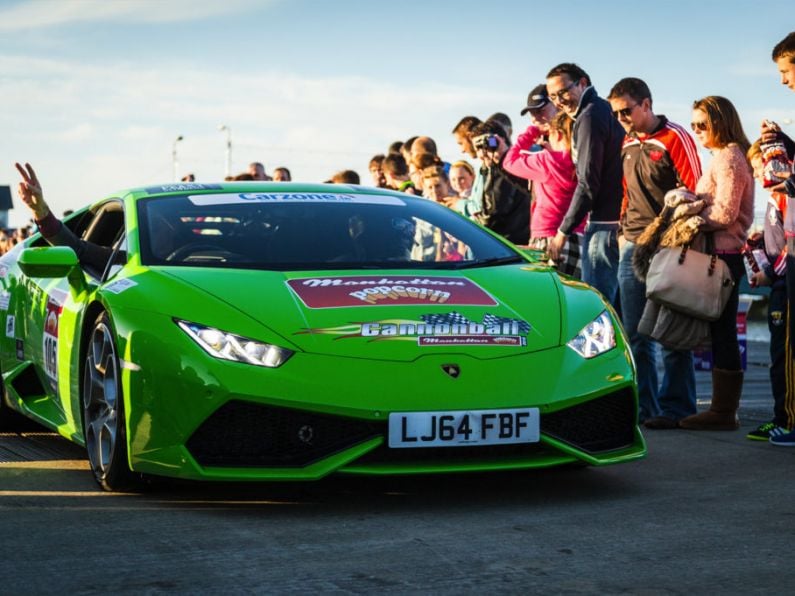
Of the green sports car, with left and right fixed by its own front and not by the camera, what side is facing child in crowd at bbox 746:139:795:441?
left

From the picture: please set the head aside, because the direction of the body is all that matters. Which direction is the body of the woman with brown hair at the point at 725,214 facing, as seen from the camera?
to the viewer's left

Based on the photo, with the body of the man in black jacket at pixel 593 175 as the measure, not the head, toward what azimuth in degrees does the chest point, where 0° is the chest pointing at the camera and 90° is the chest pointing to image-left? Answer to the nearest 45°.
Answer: approximately 90°

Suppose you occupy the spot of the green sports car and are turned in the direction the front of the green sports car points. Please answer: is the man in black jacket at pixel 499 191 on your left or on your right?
on your left

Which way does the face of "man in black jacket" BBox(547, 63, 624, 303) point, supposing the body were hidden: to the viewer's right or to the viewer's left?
to the viewer's left

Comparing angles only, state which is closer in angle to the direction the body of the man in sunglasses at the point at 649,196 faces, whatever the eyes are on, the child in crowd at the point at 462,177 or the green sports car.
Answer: the green sports car

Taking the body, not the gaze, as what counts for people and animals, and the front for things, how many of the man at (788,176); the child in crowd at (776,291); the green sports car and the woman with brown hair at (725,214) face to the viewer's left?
3

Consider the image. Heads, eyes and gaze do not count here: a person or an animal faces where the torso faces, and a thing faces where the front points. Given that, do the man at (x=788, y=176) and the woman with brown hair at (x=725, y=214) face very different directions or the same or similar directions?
same or similar directions

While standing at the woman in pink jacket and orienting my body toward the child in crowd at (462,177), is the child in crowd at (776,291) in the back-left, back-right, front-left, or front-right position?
back-right

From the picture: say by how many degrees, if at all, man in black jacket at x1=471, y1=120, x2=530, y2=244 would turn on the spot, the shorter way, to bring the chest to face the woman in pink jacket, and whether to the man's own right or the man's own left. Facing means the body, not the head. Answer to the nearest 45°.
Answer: approximately 90° to the man's own left

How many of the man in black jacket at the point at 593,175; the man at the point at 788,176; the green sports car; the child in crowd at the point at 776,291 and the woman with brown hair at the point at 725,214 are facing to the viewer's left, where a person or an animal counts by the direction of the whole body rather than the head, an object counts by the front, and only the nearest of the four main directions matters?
4

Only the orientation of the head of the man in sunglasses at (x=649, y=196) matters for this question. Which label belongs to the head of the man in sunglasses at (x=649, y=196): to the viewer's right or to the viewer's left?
to the viewer's left

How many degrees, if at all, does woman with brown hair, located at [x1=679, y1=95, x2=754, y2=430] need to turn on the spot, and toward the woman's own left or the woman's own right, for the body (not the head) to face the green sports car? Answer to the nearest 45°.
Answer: approximately 45° to the woman's own left

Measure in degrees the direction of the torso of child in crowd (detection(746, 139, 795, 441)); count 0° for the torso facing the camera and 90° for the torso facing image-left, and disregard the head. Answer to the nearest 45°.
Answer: approximately 90°

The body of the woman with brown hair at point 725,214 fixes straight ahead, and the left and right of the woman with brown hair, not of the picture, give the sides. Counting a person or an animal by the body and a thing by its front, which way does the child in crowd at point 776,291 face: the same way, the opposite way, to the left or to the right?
the same way

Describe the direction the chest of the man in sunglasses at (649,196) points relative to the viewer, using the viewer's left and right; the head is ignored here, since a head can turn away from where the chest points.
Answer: facing the viewer and to the left of the viewer
